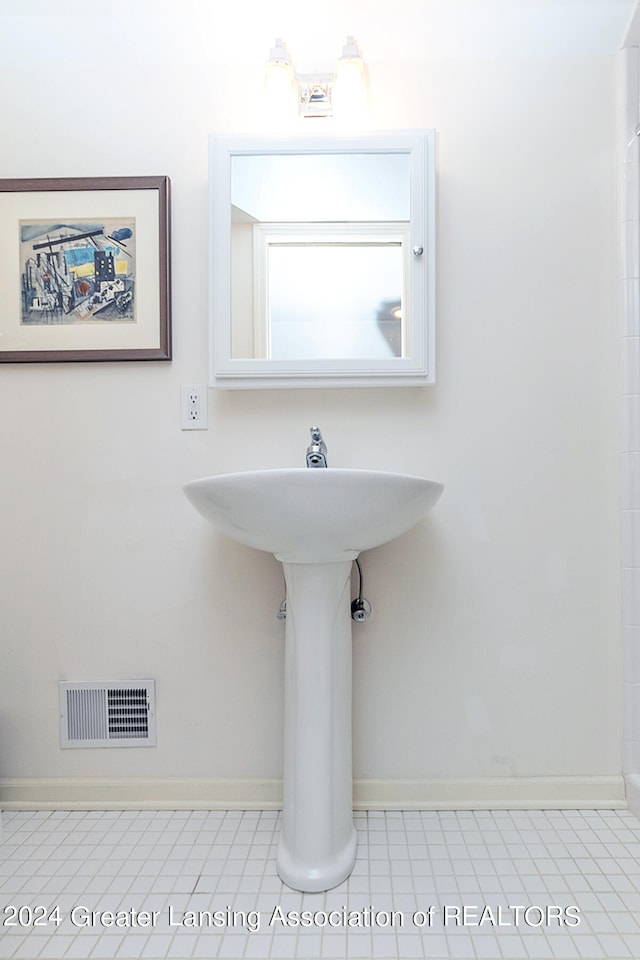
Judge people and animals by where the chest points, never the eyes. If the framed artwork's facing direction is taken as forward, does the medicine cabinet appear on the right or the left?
on its left

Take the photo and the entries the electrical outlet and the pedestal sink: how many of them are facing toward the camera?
2

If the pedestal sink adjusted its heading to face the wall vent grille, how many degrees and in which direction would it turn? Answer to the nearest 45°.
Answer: approximately 135° to its right

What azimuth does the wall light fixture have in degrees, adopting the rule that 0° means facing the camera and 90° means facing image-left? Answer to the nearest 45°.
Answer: approximately 0°
